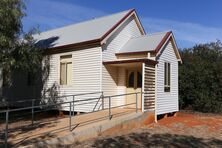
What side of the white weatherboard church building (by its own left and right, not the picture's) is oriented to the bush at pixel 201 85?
left

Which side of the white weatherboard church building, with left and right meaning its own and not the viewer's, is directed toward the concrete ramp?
right

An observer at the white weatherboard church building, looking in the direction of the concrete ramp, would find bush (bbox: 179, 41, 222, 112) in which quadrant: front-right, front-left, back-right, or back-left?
back-left

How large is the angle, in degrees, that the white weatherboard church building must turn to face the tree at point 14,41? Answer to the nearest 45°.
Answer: approximately 90° to its right

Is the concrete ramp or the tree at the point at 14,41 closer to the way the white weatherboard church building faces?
the concrete ramp

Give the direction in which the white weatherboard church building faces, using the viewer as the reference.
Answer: facing the viewer and to the right of the viewer
